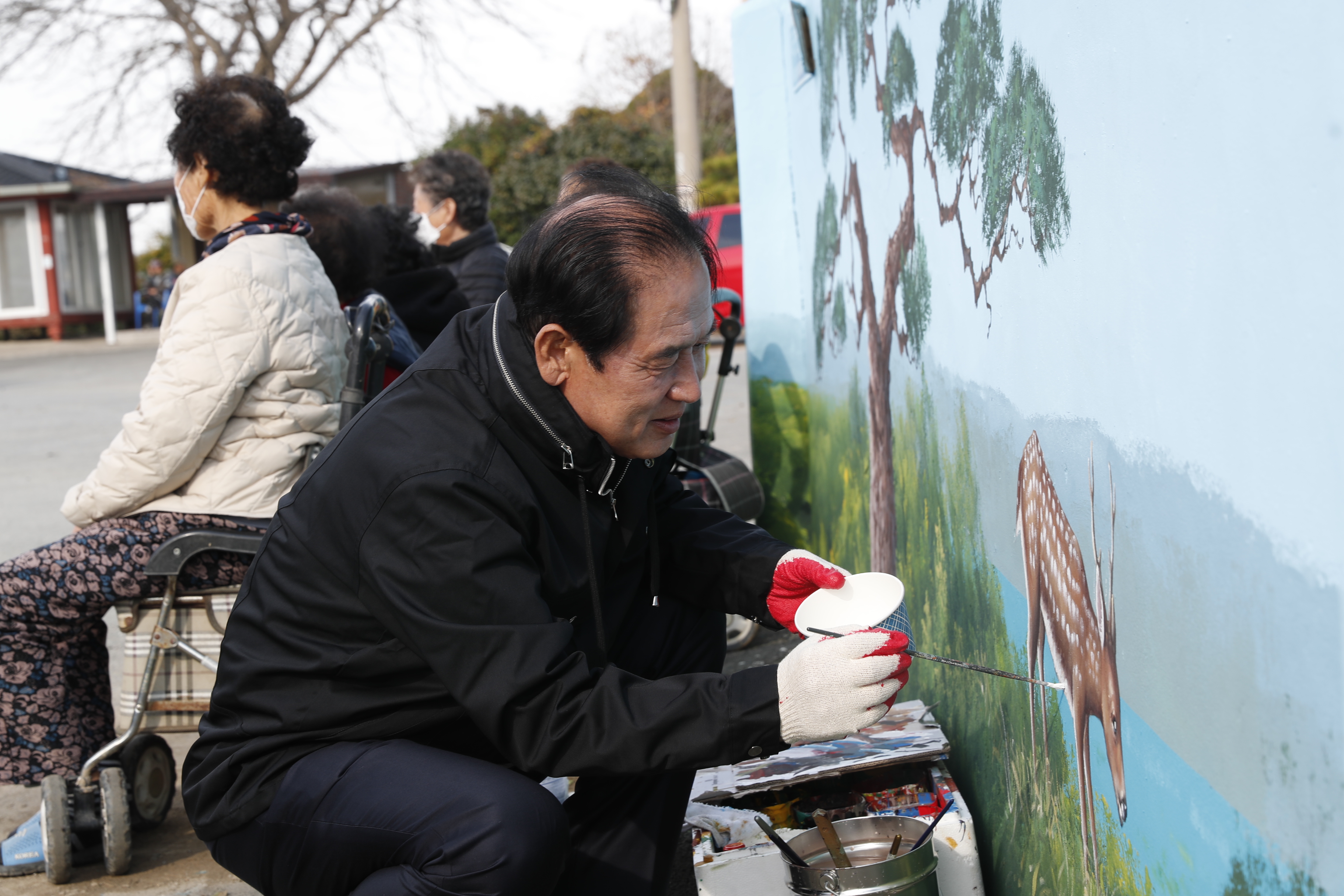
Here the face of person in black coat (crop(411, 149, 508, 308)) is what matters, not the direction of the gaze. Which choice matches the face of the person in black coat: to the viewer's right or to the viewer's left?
to the viewer's left

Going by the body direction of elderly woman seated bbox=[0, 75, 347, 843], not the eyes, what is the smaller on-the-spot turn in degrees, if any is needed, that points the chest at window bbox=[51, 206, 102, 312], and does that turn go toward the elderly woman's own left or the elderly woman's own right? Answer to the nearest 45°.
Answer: approximately 90° to the elderly woman's own right

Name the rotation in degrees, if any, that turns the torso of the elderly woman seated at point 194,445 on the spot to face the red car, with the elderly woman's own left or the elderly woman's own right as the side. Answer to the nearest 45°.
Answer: approximately 135° to the elderly woman's own right

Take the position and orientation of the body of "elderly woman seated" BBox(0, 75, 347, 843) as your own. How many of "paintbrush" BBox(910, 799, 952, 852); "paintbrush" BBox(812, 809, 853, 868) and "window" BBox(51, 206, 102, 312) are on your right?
1

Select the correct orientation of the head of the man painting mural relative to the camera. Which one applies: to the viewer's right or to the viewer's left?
to the viewer's right

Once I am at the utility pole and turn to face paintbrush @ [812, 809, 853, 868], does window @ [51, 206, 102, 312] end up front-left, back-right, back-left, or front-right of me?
back-right

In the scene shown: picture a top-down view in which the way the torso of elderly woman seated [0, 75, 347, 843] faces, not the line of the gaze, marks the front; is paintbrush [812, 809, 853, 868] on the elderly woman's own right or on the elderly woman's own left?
on the elderly woman's own left

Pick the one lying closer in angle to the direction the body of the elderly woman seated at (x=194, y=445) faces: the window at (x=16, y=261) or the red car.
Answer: the window

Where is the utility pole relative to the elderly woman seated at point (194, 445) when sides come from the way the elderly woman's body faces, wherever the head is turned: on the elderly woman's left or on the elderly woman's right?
on the elderly woman's right

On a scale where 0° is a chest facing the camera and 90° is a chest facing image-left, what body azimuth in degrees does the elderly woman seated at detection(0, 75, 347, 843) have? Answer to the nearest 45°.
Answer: approximately 90°

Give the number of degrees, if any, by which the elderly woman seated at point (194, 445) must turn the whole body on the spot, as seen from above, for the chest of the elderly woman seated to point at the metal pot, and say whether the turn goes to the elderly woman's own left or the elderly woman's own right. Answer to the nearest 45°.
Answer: approximately 135° to the elderly woman's own left

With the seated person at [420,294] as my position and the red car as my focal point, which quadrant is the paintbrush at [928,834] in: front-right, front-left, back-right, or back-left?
back-right
